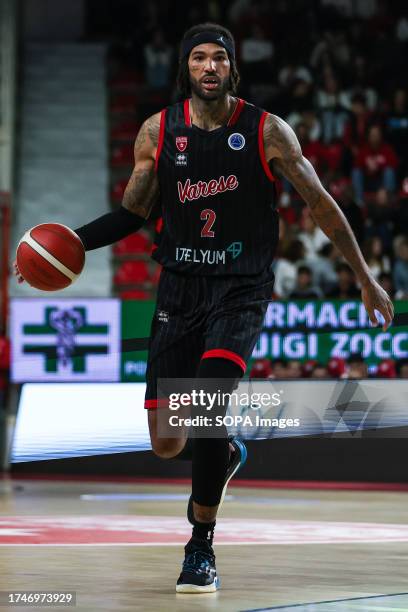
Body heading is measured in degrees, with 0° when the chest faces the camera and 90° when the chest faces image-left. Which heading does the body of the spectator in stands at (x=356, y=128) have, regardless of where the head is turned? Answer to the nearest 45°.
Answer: approximately 0°

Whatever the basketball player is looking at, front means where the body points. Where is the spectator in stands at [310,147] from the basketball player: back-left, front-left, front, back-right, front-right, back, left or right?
back

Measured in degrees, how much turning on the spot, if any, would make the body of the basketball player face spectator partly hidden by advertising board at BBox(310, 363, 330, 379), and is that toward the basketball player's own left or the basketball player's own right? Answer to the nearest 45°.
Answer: approximately 180°

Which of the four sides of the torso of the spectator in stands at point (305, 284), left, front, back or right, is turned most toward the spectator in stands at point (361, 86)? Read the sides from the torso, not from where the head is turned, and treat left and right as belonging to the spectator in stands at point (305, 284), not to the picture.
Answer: back

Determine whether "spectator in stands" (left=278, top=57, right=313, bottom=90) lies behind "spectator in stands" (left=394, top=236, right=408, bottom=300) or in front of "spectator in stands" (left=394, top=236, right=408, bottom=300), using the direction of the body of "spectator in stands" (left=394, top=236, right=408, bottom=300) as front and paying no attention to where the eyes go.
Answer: behind

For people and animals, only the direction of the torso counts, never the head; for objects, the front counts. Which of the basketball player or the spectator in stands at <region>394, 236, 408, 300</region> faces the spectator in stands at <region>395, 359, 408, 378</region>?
the spectator in stands at <region>394, 236, 408, 300</region>

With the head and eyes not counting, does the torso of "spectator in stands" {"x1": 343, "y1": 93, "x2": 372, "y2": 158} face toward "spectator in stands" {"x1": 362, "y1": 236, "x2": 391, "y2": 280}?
yes

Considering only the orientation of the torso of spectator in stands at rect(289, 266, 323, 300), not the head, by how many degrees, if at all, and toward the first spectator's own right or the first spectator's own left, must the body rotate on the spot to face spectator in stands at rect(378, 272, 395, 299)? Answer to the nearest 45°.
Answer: approximately 90° to the first spectator's own left

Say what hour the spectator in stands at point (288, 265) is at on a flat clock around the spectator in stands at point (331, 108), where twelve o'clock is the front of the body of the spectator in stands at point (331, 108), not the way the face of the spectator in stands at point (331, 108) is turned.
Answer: the spectator in stands at point (288, 265) is roughly at 12 o'clock from the spectator in stands at point (331, 108).

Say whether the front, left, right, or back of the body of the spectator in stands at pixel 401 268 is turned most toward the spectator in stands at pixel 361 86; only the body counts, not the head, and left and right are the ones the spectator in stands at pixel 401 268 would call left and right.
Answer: back

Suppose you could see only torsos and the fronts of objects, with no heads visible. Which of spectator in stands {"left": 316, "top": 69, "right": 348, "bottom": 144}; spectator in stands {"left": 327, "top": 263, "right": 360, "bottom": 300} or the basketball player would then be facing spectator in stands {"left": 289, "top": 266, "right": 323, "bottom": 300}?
spectator in stands {"left": 316, "top": 69, "right": 348, "bottom": 144}

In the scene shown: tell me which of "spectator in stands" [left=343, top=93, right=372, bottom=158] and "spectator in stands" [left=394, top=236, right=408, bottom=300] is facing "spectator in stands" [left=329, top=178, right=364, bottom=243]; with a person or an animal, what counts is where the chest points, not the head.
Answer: "spectator in stands" [left=343, top=93, right=372, bottom=158]

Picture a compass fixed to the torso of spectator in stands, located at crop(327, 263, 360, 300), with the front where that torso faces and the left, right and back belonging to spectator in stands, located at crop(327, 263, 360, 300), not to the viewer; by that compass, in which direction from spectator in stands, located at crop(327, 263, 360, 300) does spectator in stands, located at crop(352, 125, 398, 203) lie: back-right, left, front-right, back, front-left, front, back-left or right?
back
